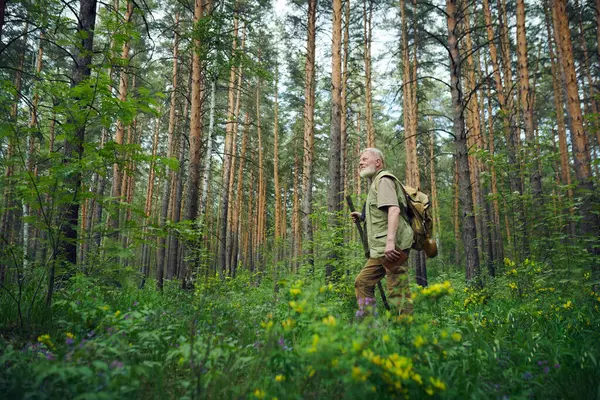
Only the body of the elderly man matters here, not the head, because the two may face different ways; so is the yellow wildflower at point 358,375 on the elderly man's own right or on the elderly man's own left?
on the elderly man's own left

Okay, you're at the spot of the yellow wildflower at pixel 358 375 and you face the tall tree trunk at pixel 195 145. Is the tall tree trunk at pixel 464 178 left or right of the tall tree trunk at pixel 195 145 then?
right

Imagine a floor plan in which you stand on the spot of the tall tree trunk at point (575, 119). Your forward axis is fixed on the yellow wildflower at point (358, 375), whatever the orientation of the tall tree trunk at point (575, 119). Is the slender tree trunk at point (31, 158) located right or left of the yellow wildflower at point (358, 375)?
right

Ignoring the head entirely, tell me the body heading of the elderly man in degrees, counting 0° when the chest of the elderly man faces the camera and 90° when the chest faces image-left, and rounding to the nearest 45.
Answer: approximately 90°

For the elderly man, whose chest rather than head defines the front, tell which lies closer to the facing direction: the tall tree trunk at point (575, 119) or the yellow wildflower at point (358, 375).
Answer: the yellow wildflower

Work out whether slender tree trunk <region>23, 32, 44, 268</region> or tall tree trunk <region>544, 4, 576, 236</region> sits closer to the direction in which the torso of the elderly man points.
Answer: the slender tree trunk
